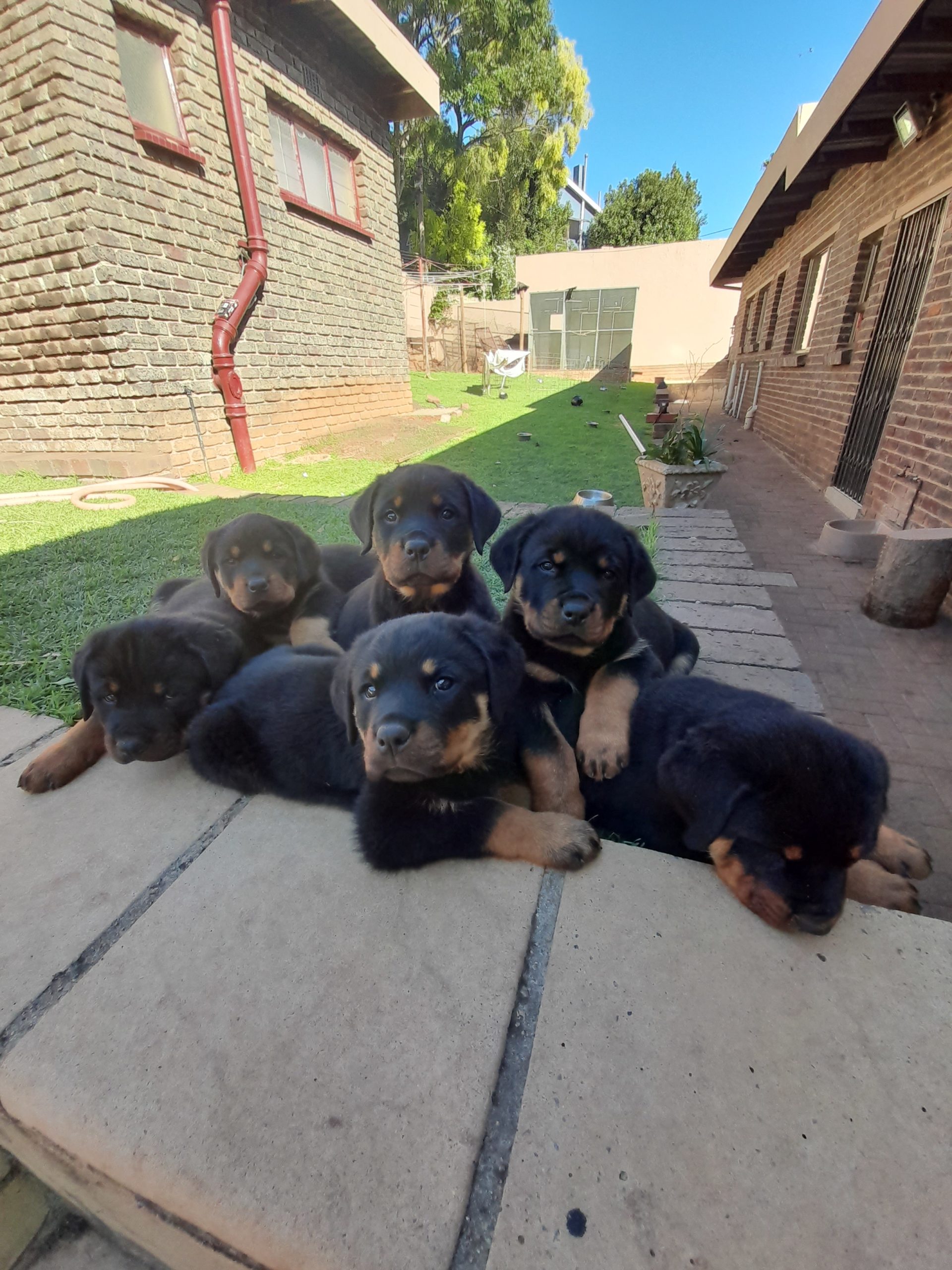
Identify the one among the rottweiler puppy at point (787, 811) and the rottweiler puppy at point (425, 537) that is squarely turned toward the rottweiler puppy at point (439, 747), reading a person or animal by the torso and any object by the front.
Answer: the rottweiler puppy at point (425, 537)

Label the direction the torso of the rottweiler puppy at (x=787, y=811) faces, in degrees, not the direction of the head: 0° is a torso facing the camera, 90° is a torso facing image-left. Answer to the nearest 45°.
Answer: approximately 315°

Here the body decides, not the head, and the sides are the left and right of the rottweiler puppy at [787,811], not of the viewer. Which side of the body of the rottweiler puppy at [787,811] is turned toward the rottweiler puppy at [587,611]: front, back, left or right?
back

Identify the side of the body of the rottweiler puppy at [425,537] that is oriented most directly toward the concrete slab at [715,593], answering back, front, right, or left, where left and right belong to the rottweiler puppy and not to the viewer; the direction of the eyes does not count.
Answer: left

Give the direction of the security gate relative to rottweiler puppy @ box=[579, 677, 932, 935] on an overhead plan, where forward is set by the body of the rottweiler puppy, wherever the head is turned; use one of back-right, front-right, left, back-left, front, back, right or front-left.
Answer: back-left

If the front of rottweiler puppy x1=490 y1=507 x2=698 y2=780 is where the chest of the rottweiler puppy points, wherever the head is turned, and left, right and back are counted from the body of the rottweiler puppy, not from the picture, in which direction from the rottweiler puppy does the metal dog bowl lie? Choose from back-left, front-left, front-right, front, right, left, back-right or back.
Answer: back-right

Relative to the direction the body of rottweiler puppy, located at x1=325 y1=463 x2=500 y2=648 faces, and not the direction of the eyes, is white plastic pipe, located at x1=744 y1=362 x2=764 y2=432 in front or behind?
behind

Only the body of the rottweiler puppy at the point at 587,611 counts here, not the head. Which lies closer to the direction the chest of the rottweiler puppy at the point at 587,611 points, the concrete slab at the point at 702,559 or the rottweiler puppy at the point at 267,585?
the rottweiler puppy
